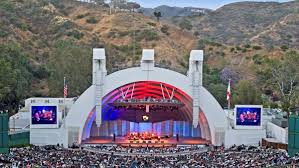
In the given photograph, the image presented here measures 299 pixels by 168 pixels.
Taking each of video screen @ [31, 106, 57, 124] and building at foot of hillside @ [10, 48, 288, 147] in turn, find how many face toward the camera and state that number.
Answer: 2

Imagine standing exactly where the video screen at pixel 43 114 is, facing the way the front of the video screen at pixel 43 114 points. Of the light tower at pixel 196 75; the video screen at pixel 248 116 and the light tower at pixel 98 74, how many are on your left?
3

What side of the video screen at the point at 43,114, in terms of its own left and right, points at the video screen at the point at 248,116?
left

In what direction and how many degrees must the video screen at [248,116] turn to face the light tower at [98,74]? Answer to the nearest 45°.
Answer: approximately 90° to its right

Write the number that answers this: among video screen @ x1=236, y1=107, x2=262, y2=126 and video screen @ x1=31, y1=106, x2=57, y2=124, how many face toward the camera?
2

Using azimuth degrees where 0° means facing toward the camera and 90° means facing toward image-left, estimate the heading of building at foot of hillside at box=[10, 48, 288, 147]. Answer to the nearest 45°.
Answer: approximately 0°

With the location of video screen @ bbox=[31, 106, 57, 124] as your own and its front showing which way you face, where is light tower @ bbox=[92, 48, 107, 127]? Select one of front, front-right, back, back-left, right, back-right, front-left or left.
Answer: left

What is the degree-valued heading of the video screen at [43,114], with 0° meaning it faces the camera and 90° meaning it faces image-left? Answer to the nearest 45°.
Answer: approximately 0°

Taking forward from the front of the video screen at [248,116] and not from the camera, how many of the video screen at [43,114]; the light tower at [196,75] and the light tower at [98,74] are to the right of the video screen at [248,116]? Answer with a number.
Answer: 3
